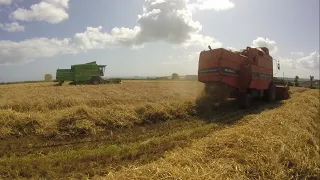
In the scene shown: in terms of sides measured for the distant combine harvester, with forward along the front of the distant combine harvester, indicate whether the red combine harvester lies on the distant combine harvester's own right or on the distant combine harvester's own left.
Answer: on the distant combine harvester's own right

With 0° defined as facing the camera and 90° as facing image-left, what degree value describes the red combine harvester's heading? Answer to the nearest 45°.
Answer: approximately 225°

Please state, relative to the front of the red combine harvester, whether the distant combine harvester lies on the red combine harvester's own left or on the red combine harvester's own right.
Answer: on the red combine harvester's own left

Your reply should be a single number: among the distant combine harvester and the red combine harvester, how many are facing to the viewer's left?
0

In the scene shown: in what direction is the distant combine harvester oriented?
to the viewer's right
